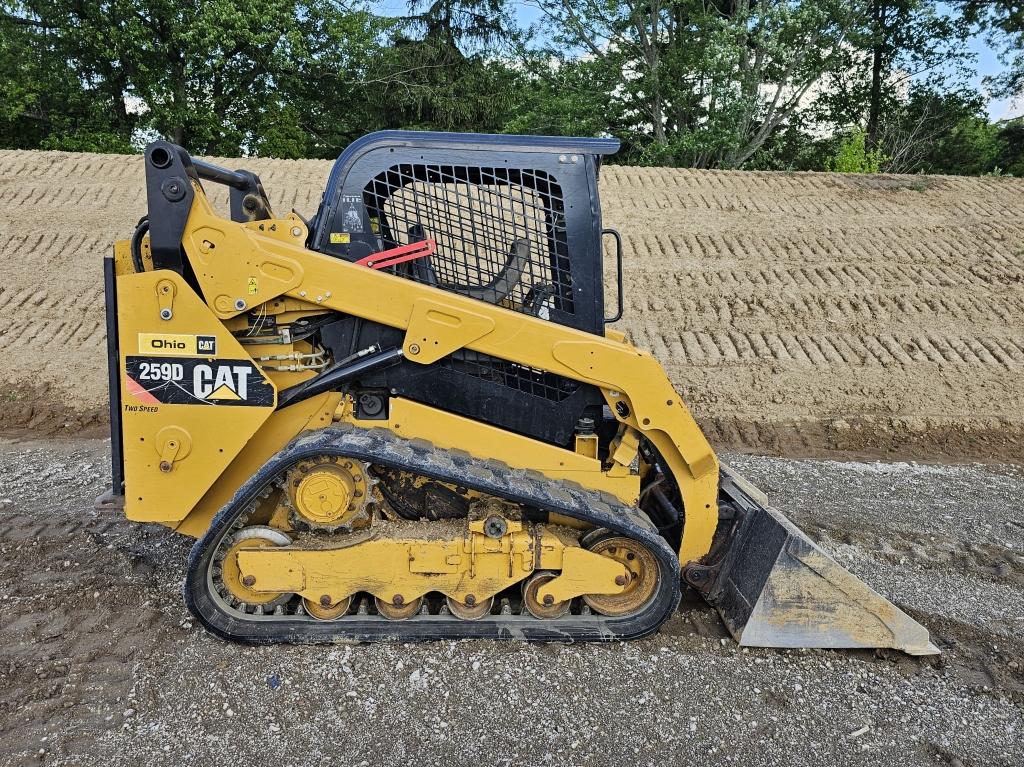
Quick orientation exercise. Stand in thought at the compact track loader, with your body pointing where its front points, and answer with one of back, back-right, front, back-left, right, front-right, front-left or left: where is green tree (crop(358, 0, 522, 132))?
left

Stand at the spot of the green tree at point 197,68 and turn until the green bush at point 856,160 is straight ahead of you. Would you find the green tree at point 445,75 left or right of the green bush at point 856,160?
left

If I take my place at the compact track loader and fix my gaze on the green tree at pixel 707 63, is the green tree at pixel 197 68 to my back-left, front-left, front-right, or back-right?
front-left

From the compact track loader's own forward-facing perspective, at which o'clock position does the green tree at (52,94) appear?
The green tree is roughly at 8 o'clock from the compact track loader.

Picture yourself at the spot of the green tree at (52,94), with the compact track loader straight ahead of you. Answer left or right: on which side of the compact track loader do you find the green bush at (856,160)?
left

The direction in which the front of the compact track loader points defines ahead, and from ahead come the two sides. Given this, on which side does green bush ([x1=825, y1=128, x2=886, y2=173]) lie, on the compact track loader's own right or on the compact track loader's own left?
on the compact track loader's own left

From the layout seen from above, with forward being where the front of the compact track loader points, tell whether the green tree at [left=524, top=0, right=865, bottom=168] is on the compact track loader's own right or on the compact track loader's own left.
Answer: on the compact track loader's own left

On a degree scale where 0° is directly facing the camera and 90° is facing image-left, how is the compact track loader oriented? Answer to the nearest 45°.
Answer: approximately 270°

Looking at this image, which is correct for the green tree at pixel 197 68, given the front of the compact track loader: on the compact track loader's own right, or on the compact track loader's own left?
on the compact track loader's own left
